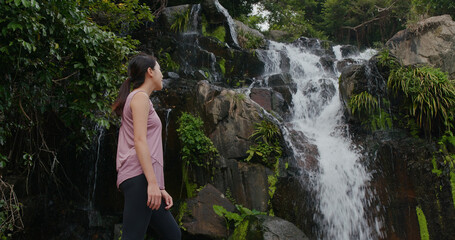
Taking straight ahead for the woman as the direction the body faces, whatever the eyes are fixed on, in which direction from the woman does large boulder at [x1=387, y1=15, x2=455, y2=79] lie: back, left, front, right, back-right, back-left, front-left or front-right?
front-left

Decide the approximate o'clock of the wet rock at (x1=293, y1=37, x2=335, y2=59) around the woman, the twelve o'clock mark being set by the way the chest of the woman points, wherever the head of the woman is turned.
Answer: The wet rock is roughly at 10 o'clock from the woman.

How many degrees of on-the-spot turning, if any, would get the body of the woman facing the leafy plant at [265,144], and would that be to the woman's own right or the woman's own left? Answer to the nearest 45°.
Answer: approximately 45° to the woman's own left

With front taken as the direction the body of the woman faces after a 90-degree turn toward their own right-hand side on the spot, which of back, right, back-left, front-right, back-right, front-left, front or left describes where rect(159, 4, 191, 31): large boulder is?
back

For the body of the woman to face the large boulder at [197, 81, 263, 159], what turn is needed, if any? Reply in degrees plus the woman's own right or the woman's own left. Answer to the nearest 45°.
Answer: approximately 90° to the woman's own left

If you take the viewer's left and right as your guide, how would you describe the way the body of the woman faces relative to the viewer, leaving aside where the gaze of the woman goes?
facing to the right of the viewer

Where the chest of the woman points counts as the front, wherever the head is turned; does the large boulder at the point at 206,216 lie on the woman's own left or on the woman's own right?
on the woman's own left
